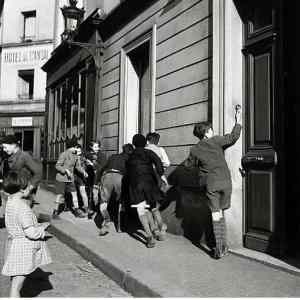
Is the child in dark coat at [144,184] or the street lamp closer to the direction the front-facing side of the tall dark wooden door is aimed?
the child in dark coat

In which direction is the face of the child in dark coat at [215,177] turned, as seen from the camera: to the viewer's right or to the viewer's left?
to the viewer's right

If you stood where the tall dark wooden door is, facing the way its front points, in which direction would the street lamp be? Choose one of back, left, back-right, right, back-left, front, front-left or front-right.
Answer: right

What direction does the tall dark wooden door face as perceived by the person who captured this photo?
facing the viewer and to the left of the viewer

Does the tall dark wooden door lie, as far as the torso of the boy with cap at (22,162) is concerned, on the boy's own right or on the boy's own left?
on the boy's own left

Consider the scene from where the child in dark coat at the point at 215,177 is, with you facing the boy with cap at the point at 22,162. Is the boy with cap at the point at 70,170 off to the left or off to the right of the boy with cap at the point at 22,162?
right

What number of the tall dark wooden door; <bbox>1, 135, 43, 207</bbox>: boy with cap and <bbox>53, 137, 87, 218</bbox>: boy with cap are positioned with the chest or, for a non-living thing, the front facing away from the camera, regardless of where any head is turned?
0

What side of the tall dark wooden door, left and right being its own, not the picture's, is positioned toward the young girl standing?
front
